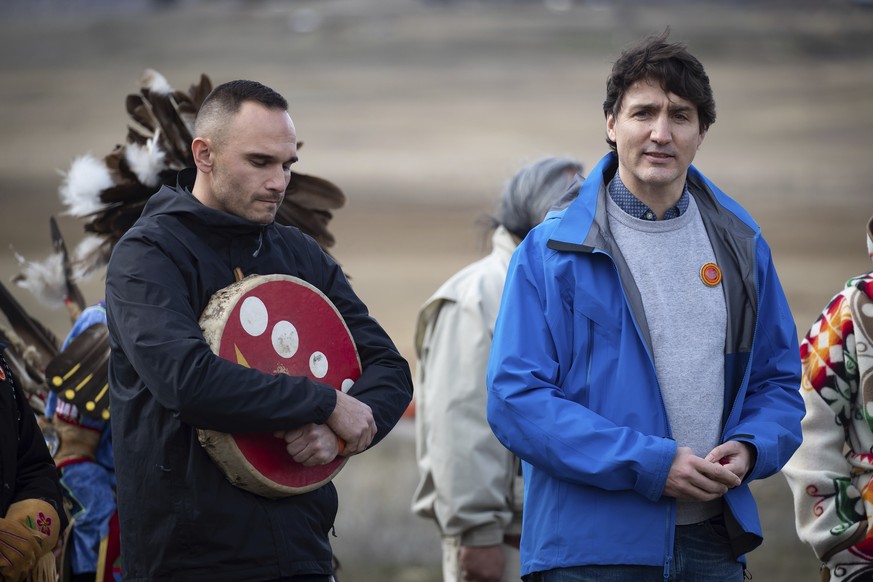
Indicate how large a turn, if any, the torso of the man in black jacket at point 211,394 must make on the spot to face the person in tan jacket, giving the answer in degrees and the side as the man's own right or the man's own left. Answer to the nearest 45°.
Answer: approximately 90° to the man's own left

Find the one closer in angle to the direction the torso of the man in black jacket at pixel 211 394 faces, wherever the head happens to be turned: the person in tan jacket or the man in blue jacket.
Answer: the man in blue jacket
